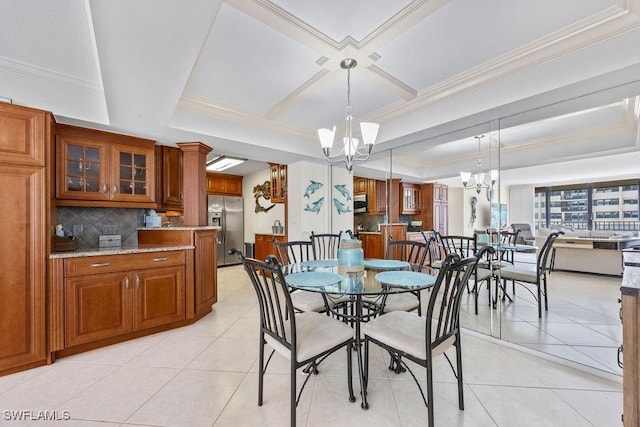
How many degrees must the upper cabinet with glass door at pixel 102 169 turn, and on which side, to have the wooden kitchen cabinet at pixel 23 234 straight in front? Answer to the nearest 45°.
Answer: approximately 90° to its right

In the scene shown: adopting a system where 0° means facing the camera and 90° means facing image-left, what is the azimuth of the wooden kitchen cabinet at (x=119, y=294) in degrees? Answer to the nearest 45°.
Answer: approximately 315°

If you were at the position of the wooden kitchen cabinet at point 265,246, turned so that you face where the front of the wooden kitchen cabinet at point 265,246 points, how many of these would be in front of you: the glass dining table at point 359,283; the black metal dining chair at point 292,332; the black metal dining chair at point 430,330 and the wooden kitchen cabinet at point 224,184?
3

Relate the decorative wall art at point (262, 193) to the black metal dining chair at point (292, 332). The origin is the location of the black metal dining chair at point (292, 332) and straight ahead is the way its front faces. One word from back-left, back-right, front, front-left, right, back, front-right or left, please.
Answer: front-left

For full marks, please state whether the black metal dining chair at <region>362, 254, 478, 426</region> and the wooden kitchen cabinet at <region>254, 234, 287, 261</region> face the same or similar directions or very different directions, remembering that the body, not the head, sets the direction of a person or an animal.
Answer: very different directions

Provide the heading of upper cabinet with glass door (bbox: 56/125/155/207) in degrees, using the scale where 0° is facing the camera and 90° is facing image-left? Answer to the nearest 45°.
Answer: approximately 315°
